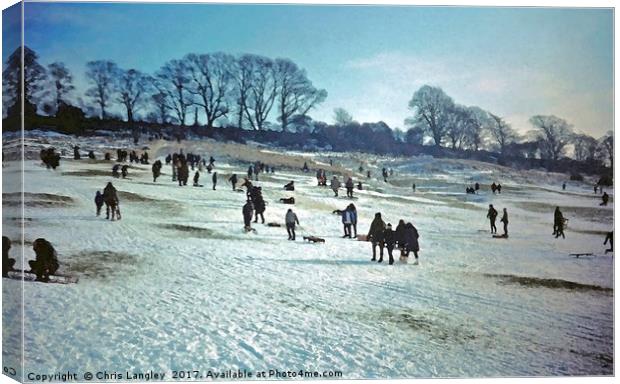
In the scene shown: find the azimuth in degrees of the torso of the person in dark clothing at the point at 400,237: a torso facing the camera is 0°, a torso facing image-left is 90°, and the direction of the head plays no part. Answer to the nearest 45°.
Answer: approximately 180°

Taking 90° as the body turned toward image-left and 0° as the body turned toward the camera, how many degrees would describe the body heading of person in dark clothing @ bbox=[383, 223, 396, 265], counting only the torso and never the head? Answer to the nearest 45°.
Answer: approximately 180°

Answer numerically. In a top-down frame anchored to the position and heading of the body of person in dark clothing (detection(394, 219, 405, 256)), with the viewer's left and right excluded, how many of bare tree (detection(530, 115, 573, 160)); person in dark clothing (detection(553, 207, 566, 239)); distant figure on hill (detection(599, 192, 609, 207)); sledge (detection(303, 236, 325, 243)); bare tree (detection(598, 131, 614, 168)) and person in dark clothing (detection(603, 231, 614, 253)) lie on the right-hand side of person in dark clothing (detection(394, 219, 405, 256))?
5

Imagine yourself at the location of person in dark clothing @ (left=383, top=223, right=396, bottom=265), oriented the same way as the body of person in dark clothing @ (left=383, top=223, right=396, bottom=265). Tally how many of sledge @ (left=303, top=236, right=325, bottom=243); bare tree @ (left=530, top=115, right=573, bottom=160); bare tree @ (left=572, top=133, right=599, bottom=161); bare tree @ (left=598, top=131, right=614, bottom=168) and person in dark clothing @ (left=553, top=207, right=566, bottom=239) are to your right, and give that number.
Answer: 4
